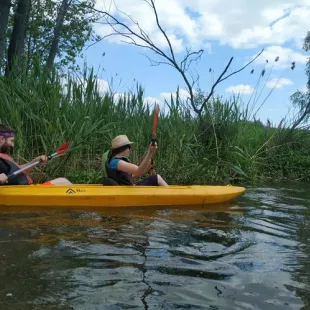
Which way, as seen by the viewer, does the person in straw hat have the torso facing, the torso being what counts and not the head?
to the viewer's right

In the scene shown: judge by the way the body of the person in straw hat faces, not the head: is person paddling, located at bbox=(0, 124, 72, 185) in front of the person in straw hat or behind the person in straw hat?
behind

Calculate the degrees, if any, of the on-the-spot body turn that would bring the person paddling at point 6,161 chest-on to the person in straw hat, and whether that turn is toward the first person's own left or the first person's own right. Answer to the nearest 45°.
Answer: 0° — they already face them

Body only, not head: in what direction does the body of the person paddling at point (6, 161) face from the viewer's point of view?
to the viewer's right

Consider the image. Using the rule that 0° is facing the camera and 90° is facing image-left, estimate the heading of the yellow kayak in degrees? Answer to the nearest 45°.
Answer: approximately 270°

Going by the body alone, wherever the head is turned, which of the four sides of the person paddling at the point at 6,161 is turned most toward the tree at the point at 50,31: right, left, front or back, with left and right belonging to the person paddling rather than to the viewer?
left

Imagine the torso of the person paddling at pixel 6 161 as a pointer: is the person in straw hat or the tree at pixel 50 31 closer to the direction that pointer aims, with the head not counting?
the person in straw hat

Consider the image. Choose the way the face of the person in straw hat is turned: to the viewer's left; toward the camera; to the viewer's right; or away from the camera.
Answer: to the viewer's right
